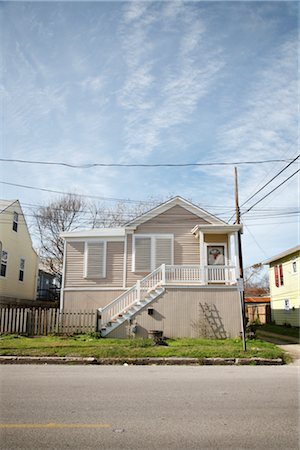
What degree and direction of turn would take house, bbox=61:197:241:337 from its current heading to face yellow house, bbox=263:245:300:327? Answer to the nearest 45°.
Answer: approximately 135° to its left

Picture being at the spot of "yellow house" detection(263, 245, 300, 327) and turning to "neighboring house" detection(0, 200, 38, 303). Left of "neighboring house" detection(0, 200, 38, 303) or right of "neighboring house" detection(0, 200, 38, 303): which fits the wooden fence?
left

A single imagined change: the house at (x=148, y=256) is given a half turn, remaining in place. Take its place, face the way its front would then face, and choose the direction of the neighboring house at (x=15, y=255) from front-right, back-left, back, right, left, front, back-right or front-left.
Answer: front-left

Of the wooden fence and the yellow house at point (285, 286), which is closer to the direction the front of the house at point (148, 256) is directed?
the wooden fence

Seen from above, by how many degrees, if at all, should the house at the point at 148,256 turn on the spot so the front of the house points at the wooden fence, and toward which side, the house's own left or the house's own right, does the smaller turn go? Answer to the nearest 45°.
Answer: approximately 45° to the house's own right

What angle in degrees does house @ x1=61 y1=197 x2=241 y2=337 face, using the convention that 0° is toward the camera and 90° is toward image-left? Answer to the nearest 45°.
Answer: approximately 0°
